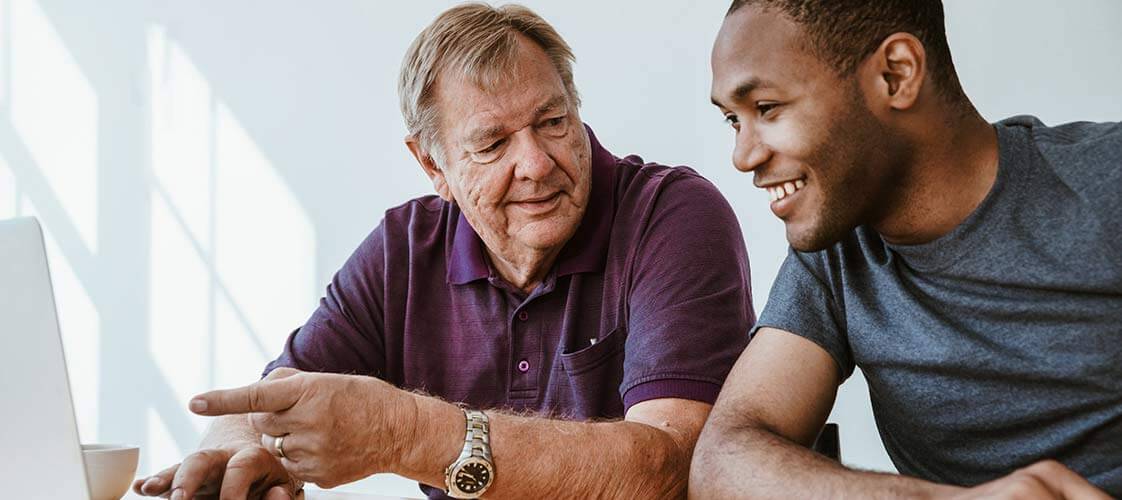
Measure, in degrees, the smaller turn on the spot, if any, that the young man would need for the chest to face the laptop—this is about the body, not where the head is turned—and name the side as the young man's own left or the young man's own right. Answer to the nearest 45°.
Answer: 0° — they already face it

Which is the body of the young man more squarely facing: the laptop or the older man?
the laptop

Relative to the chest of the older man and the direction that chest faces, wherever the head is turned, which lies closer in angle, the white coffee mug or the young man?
the white coffee mug

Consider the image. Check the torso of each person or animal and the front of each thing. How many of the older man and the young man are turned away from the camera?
0

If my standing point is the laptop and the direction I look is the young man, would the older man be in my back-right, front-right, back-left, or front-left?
front-left

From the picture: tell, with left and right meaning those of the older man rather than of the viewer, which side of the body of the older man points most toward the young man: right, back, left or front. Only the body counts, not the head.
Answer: left

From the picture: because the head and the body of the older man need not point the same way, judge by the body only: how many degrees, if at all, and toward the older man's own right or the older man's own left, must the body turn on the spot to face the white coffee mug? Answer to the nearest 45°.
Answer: approximately 45° to the older man's own right

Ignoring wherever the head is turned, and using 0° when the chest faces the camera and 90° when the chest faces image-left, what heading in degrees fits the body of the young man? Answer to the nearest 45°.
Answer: approximately 45°

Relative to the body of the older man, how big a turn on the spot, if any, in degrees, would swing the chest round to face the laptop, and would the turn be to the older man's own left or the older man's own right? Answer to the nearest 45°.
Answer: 0° — they already face it
